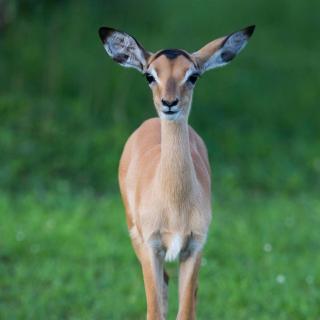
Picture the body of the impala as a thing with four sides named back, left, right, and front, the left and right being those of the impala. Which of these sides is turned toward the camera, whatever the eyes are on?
front
